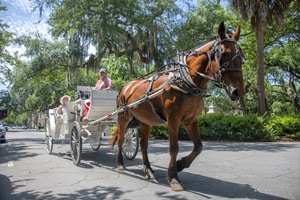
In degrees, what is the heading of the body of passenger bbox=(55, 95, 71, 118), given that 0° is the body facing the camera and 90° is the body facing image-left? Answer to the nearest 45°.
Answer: approximately 315°

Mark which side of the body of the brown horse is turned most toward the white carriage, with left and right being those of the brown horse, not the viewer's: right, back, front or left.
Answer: back

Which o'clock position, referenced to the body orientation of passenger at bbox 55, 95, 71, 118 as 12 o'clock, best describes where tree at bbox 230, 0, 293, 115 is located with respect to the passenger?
The tree is roughly at 10 o'clock from the passenger.

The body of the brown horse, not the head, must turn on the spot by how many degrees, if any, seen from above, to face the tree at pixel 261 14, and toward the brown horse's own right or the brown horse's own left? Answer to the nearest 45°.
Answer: approximately 135° to the brown horse's own left

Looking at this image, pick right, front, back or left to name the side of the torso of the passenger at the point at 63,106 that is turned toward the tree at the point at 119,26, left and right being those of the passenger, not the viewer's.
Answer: left

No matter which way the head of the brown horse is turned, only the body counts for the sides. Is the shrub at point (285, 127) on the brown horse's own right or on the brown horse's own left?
on the brown horse's own left

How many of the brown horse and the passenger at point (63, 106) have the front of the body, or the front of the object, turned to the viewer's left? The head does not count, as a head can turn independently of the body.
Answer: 0

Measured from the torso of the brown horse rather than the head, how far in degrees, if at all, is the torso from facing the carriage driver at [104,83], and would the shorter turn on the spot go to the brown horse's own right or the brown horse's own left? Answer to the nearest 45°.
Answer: approximately 180°

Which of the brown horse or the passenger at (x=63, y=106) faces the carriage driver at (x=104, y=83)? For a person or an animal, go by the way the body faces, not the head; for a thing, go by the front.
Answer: the passenger at (x=63, y=106)

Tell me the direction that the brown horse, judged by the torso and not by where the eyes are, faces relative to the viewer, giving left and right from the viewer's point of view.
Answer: facing the viewer and to the right of the viewer

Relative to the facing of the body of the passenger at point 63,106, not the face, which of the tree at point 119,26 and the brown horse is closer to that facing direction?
the brown horse

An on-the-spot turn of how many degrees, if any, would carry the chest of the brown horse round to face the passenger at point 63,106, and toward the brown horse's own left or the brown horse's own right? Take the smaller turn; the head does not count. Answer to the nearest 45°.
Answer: approximately 180°

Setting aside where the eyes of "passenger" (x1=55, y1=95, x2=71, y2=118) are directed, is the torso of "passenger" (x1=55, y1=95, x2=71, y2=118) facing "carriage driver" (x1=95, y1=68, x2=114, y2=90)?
yes

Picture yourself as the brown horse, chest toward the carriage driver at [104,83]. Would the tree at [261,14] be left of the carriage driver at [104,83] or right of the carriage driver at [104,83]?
right
